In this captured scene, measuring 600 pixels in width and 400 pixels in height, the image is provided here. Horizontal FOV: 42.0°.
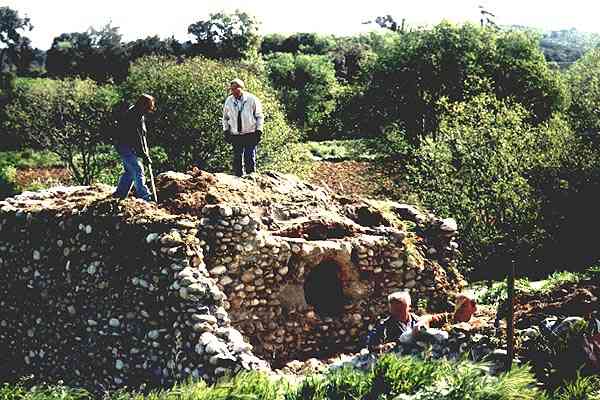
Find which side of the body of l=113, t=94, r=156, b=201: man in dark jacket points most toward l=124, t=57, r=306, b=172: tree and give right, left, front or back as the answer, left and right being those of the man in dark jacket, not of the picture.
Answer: left

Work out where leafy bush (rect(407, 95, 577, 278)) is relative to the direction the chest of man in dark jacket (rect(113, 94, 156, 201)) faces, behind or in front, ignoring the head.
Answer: in front

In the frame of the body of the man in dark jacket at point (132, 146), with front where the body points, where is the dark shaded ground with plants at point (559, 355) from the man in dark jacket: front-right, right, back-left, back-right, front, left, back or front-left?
front-right

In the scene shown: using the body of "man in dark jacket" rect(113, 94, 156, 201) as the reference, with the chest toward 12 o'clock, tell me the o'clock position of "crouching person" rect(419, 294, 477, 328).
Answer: The crouching person is roughly at 1 o'clock from the man in dark jacket.

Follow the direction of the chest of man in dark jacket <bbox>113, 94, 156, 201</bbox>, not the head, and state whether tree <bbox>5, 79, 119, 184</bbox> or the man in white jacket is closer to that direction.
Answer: the man in white jacket

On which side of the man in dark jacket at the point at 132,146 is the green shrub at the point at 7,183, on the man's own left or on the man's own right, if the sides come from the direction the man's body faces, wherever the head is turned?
on the man's own left

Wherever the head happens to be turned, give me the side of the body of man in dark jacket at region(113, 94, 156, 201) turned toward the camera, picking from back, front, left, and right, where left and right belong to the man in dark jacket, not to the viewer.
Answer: right

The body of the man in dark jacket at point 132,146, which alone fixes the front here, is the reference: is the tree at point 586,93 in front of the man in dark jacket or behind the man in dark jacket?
in front

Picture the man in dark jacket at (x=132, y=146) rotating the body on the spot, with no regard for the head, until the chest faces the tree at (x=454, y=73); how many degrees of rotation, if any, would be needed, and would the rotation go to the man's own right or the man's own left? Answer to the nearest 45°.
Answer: approximately 45° to the man's own left

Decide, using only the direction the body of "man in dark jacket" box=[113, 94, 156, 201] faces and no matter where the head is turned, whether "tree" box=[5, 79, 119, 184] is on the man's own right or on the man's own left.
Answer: on the man's own left
